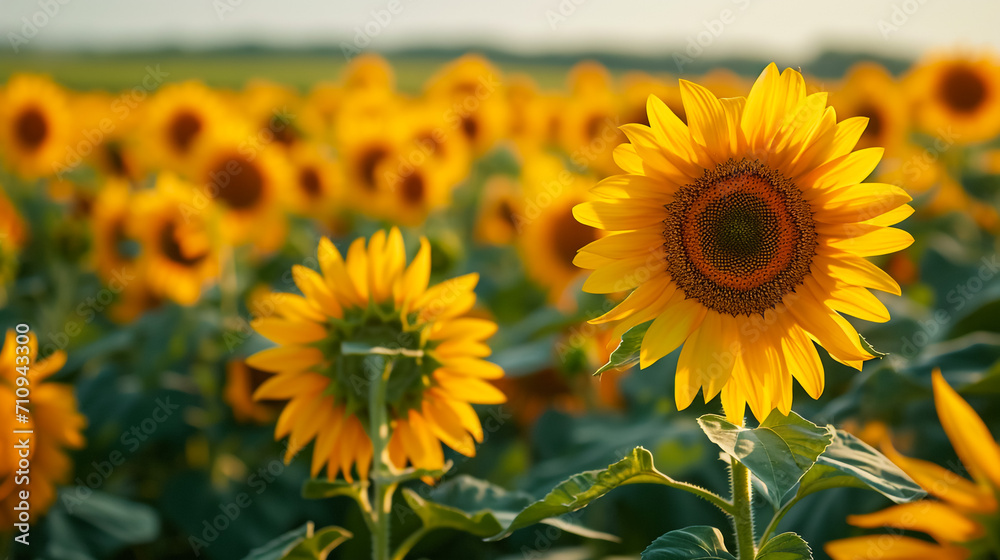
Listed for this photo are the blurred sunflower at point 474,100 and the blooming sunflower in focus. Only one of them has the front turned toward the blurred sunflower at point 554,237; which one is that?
the blurred sunflower at point 474,100

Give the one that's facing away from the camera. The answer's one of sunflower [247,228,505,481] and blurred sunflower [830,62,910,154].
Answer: the sunflower

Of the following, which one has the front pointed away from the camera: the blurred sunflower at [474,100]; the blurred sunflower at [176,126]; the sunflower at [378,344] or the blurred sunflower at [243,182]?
the sunflower

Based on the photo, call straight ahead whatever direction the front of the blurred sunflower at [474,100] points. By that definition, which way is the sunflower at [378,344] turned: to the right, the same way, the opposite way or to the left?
the opposite way

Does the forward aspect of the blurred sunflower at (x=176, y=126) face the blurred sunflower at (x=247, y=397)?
yes

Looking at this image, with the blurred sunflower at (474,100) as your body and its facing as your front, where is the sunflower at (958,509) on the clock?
The sunflower is roughly at 12 o'clock from the blurred sunflower.

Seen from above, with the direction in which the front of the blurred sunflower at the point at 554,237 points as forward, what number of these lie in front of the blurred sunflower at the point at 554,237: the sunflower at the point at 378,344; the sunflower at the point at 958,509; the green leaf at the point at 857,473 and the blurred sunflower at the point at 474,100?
3

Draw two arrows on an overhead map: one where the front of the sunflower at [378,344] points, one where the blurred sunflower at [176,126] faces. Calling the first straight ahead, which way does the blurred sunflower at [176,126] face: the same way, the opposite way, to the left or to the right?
the opposite way

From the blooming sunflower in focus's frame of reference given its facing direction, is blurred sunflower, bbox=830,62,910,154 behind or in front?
behind

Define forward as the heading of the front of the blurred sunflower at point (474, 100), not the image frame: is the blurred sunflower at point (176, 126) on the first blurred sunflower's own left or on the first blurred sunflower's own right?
on the first blurred sunflower's own right

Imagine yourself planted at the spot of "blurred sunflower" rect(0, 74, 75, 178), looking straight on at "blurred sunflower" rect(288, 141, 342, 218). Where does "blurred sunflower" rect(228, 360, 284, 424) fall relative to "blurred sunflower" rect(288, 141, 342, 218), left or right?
right
